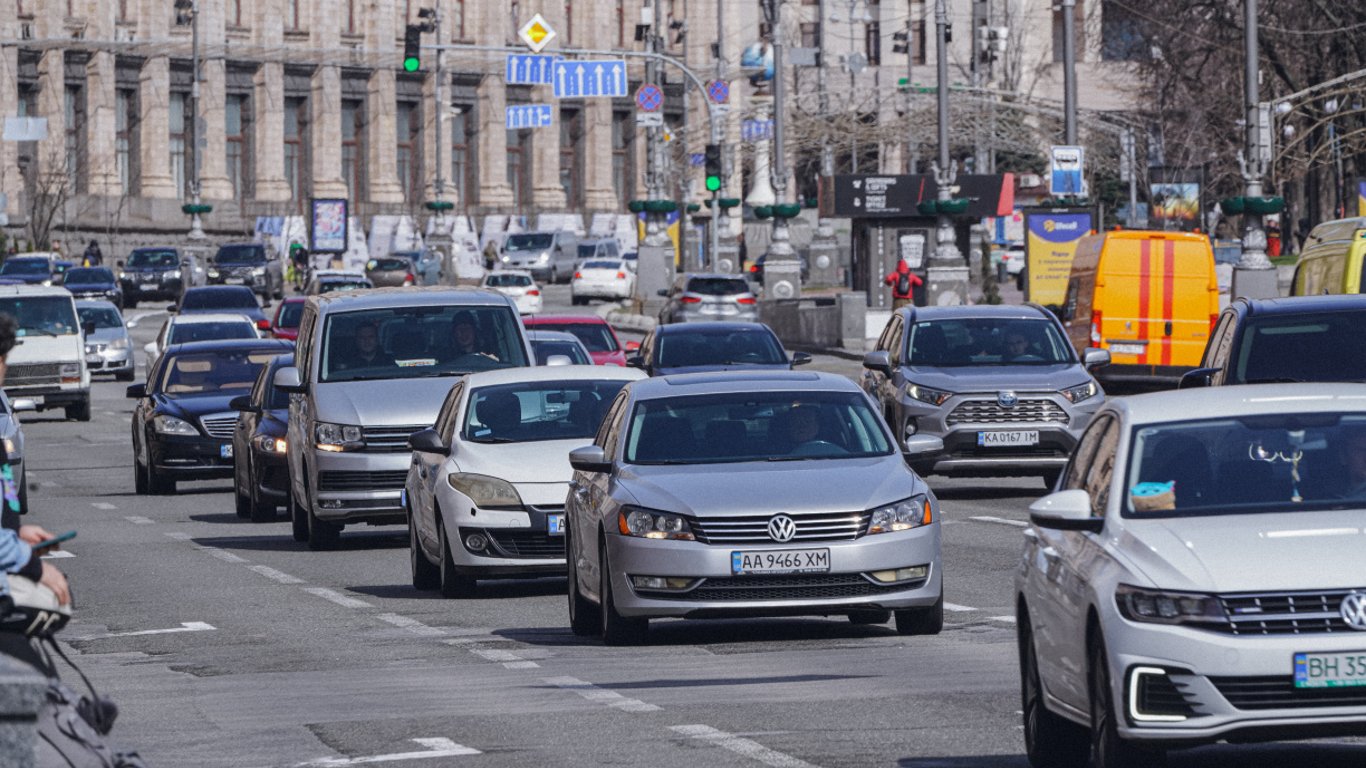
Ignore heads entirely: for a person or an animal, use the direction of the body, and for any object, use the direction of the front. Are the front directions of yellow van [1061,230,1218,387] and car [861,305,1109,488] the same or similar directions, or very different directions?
very different directions

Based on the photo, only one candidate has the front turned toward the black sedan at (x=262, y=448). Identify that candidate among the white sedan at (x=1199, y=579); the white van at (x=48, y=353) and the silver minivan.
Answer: the white van

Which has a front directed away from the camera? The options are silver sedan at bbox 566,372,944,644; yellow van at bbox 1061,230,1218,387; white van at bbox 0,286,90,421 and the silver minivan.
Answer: the yellow van

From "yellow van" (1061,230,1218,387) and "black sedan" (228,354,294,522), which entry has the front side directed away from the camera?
the yellow van

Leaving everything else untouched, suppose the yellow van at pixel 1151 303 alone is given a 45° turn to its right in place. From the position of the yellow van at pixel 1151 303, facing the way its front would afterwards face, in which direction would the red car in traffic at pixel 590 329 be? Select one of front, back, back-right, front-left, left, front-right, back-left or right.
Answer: back-left

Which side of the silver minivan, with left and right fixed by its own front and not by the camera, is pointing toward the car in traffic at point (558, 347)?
back

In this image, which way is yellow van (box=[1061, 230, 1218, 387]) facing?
away from the camera

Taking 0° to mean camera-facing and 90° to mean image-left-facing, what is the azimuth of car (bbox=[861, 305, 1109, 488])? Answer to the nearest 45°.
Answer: approximately 0°

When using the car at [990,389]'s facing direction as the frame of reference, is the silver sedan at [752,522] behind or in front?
in front
